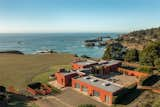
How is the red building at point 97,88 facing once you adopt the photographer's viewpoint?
facing the viewer and to the left of the viewer

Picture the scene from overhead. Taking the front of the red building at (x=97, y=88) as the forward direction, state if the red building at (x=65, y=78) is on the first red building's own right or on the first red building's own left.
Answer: on the first red building's own right
